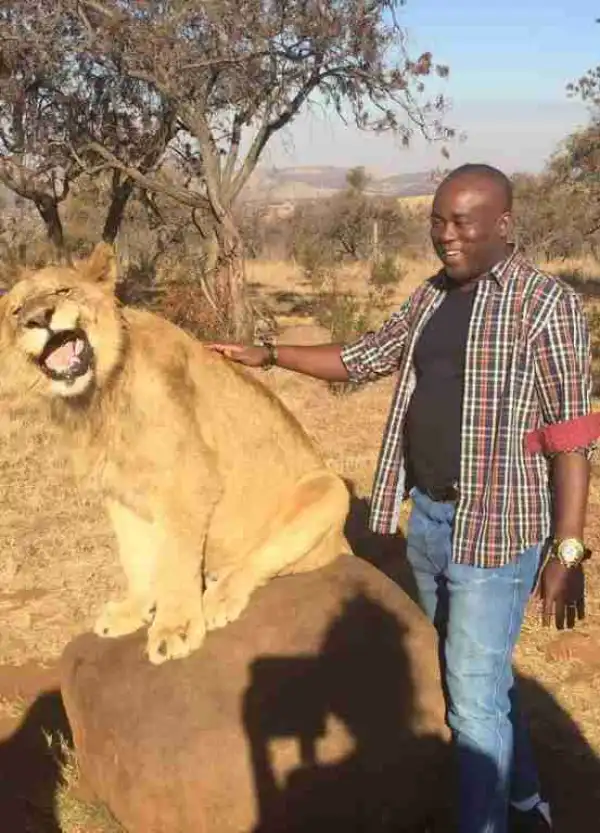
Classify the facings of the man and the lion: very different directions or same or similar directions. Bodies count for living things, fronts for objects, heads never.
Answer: same or similar directions

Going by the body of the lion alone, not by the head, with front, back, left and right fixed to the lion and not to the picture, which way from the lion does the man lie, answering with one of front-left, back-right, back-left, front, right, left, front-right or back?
left

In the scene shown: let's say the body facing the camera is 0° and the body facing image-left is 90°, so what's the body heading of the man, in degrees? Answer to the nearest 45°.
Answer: approximately 45°

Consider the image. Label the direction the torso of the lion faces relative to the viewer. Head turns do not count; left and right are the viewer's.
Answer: facing the viewer and to the left of the viewer

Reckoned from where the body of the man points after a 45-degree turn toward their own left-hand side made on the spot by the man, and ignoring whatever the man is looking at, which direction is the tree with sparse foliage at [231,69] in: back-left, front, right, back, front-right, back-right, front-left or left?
back

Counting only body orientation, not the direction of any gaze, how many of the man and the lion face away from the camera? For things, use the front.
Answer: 0

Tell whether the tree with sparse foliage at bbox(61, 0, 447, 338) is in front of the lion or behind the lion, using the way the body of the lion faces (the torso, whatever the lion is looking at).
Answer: behind

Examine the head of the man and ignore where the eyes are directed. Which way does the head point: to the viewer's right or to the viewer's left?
to the viewer's left

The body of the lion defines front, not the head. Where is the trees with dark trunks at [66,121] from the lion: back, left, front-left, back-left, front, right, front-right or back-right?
back-right

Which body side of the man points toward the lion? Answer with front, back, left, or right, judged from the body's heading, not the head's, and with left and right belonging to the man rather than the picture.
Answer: right

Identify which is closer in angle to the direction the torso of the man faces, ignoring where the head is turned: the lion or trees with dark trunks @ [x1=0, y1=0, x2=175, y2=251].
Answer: the lion
